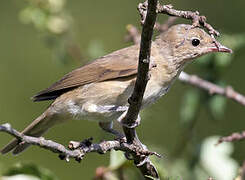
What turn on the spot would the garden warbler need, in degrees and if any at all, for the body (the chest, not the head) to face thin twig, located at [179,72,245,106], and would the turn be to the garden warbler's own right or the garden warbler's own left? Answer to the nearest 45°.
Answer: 0° — it already faces it

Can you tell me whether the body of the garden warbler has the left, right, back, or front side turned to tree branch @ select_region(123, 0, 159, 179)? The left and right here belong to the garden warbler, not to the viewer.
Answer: right

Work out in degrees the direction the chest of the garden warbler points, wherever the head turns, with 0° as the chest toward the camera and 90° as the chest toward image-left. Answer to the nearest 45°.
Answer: approximately 270°

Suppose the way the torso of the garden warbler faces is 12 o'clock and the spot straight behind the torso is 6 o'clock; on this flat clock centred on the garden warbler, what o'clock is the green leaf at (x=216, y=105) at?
The green leaf is roughly at 11 o'clock from the garden warbler.
